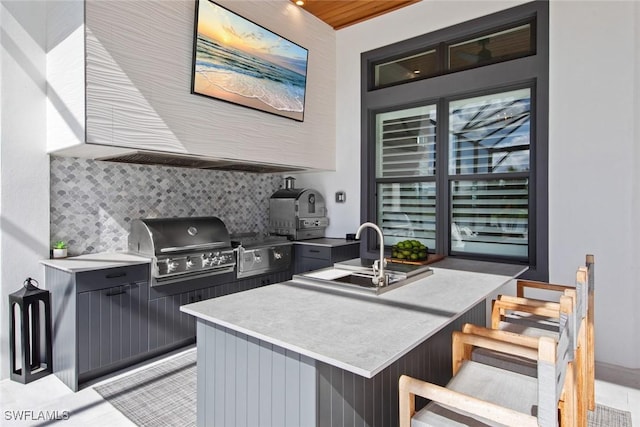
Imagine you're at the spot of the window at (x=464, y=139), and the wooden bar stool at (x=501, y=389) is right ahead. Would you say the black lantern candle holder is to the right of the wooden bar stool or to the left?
right

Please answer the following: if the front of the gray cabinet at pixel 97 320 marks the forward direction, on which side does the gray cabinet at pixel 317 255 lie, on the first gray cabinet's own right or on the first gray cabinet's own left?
on the first gray cabinet's own left

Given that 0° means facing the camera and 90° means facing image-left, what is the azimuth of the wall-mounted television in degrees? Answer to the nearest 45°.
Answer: approximately 315°

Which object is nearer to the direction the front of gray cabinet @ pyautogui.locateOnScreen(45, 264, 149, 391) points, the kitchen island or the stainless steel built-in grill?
the kitchen island
